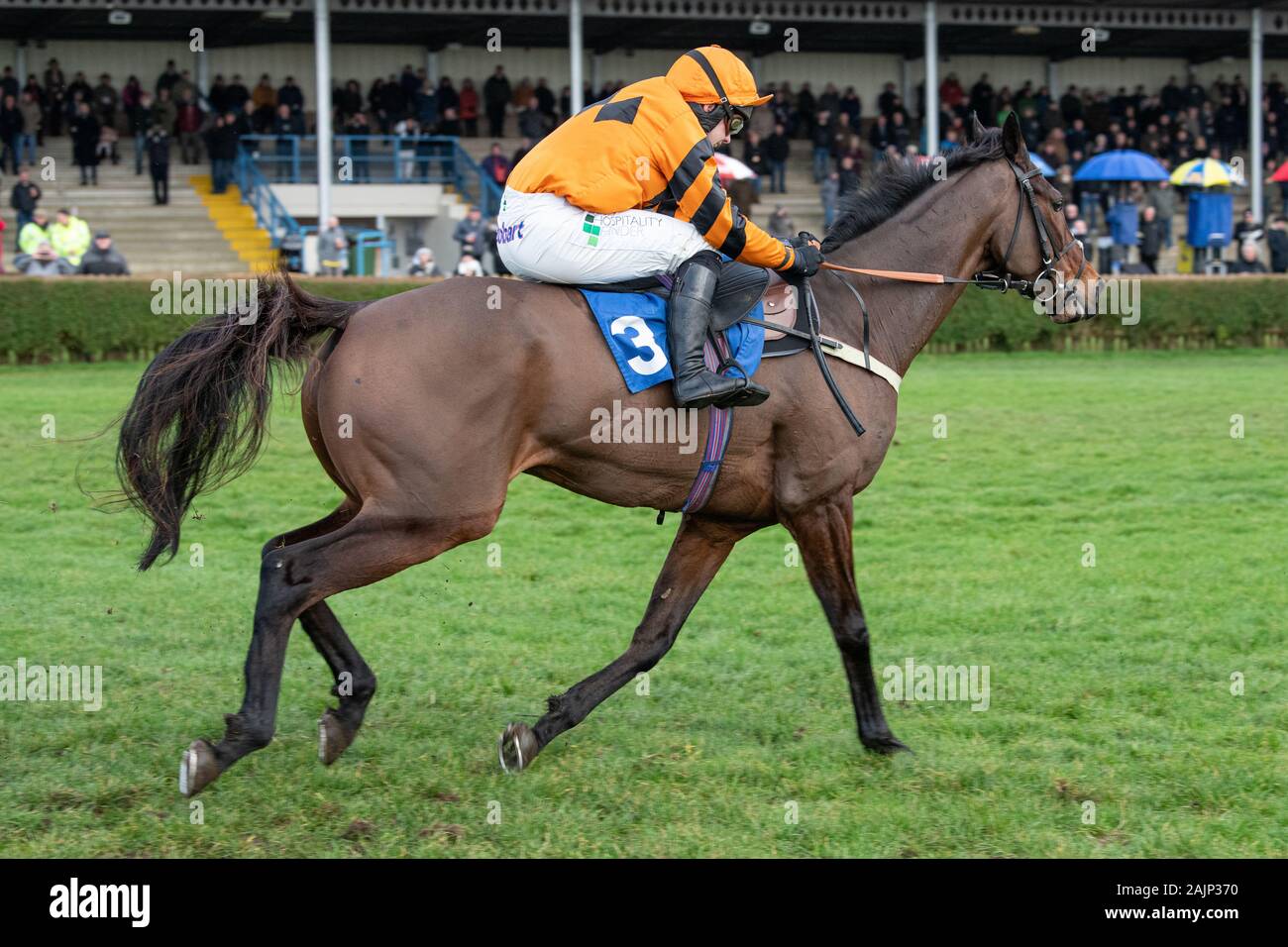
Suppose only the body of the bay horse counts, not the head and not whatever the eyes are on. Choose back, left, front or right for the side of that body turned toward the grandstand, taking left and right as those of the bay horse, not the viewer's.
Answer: left

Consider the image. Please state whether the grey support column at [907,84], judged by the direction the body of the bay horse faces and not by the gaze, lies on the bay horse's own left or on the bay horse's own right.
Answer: on the bay horse's own left

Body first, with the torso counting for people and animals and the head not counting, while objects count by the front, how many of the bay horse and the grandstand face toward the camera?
1

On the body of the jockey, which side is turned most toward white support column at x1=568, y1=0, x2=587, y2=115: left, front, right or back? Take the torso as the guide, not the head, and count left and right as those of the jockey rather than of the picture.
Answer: left

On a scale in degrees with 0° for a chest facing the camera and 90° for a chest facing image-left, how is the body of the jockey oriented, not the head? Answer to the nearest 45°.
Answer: approximately 270°

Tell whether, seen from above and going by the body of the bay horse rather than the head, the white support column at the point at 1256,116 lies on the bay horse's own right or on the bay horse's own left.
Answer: on the bay horse's own left

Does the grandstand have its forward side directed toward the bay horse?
yes

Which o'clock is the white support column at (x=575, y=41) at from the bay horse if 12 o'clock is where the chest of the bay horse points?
The white support column is roughly at 9 o'clock from the bay horse.

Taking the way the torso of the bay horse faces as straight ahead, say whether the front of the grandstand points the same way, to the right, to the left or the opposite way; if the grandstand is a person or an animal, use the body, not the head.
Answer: to the right

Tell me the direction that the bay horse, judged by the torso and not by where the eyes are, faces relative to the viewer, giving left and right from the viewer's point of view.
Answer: facing to the right of the viewer
